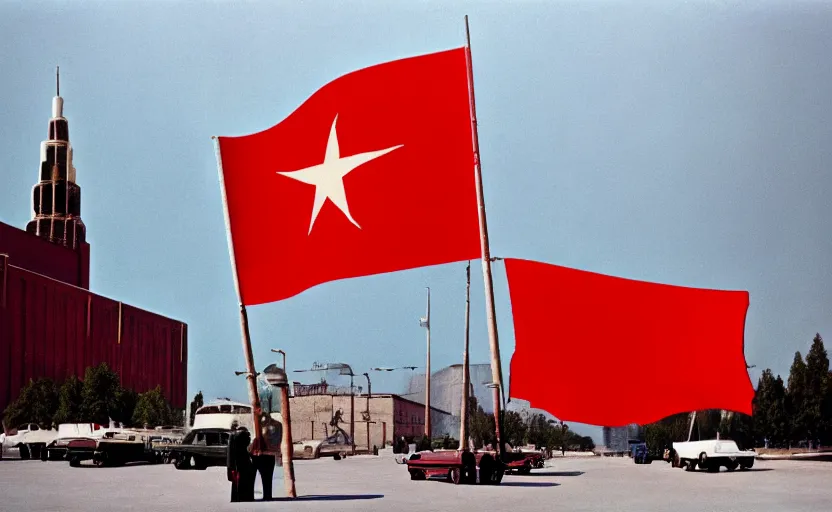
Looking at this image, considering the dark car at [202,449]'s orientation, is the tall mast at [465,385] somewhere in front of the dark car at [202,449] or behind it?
behind

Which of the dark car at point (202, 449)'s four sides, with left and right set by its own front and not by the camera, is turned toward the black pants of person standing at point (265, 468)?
left

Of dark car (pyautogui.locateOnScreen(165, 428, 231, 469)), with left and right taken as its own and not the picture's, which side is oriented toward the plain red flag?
back

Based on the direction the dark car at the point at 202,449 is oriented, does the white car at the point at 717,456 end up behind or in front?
behind

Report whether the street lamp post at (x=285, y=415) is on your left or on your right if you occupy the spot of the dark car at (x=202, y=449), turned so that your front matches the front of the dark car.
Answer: on your left

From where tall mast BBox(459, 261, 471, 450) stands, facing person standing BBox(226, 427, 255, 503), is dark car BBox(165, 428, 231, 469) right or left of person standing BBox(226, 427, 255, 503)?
right

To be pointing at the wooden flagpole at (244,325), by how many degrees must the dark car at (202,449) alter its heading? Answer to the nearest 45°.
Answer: approximately 90° to its left
